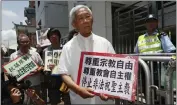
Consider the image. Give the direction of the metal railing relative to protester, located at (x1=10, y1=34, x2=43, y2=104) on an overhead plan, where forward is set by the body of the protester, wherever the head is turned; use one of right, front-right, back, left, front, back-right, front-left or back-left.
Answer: front-left

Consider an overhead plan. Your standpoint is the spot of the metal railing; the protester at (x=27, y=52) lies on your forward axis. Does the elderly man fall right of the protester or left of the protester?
left

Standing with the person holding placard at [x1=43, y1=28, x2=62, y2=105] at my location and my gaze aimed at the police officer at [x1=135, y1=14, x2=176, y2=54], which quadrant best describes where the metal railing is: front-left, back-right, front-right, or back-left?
front-right

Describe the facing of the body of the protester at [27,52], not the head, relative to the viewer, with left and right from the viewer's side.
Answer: facing the viewer

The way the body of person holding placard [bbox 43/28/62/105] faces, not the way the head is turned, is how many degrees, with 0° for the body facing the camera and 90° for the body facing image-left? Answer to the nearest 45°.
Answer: approximately 0°

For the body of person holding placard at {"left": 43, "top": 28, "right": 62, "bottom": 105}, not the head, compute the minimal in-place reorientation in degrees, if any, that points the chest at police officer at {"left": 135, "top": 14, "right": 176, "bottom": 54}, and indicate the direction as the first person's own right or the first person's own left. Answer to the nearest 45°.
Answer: approximately 90° to the first person's own left

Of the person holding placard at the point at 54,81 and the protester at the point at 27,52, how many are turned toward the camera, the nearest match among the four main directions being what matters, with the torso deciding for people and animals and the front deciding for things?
2

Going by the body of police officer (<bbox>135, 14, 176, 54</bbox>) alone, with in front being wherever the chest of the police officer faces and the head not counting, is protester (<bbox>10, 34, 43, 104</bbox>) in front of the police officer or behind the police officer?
in front

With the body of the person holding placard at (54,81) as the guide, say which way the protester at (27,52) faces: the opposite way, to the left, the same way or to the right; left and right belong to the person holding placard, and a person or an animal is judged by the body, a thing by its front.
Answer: the same way

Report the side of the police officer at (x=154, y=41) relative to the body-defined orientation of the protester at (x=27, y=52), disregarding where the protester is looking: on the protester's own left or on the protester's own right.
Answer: on the protester's own left

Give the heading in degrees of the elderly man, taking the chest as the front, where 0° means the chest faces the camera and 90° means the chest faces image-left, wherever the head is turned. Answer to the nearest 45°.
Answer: approximately 315°
